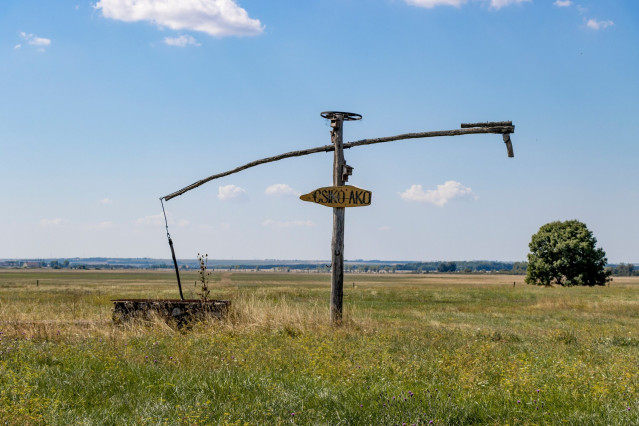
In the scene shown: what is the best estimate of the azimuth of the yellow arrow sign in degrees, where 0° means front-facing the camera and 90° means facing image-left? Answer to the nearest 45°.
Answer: approximately 0°
